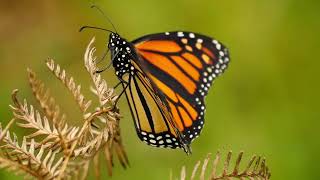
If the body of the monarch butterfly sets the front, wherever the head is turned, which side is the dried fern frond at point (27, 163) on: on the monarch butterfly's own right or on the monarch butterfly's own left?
on the monarch butterfly's own left

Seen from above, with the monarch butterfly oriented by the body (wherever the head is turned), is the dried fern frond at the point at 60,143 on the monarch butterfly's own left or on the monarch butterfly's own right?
on the monarch butterfly's own left

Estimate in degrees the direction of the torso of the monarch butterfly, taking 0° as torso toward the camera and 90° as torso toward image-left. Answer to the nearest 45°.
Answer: approximately 90°
